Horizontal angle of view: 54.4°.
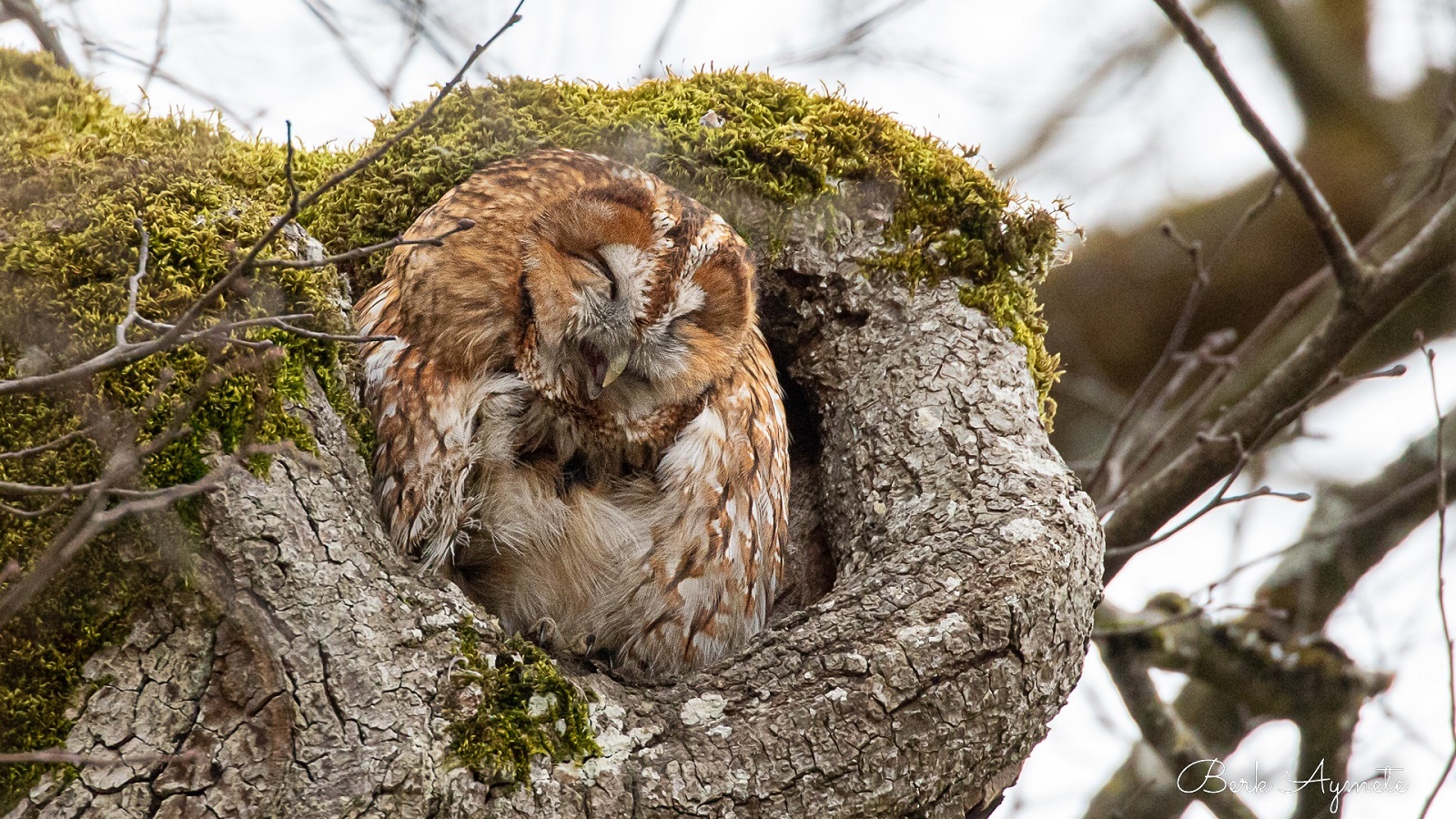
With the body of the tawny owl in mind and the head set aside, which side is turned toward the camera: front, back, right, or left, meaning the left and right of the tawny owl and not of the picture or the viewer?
front

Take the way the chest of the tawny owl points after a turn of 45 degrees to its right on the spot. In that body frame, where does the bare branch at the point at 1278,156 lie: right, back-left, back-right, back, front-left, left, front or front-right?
back-left

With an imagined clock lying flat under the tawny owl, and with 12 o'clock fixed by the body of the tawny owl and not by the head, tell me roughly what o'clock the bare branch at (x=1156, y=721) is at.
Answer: The bare branch is roughly at 8 o'clock from the tawny owl.

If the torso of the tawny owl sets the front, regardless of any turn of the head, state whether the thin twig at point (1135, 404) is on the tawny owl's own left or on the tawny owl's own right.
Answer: on the tawny owl's own left
